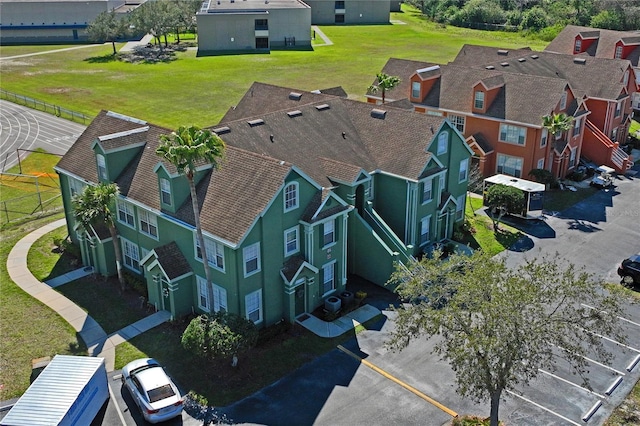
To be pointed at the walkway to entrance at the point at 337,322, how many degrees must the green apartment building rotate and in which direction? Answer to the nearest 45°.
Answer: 0° — it already faces it

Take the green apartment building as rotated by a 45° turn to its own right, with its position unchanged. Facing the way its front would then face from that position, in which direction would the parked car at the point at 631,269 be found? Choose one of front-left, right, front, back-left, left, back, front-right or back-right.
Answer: left

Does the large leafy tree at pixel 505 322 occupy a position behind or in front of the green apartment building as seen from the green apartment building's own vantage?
in front

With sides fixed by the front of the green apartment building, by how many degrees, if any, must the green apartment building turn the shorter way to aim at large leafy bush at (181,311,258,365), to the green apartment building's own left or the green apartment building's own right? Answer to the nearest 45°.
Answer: approximately 45° to the green apartment building's own right

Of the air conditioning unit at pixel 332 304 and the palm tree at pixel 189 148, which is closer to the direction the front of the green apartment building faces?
the air conditioning unit

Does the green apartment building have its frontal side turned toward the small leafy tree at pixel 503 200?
no
